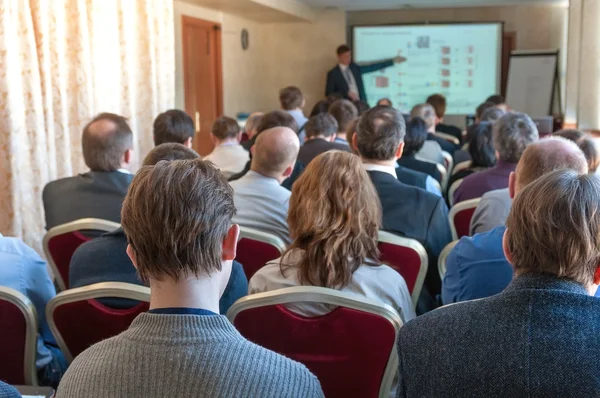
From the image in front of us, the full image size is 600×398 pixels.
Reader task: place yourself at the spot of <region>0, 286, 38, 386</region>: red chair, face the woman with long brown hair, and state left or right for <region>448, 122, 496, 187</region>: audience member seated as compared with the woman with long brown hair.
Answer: left

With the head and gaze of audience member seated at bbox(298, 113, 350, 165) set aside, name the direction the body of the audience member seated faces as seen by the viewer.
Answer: away from the camera

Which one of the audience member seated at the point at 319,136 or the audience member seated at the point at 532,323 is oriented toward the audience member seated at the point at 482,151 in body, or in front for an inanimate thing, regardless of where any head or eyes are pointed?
the audience member seated at the point at 532,323

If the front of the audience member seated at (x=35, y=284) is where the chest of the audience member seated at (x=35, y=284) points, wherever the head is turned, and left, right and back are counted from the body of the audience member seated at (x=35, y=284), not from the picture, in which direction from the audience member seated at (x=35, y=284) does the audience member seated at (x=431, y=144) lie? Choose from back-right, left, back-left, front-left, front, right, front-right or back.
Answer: front-right

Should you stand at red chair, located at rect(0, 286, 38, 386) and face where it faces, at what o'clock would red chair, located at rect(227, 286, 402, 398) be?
red chair, located at rect(227, 286, 402, 398) is roughly at 4 o'clock from red chair, located at rect(0, 286, 38, 386).

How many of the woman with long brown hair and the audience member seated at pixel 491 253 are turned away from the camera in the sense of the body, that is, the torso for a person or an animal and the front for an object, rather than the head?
2

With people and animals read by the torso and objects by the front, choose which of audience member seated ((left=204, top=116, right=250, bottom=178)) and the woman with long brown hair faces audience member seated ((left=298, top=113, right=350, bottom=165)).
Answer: the woman with long brown hair

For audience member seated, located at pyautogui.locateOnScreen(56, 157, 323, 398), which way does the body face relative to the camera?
away from the camera

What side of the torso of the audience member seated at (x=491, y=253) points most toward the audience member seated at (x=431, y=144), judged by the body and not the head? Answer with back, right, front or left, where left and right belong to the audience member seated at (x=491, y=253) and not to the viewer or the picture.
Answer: front

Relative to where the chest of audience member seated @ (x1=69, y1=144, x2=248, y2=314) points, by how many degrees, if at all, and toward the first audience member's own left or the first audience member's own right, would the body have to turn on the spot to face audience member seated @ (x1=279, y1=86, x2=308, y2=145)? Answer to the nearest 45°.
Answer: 0° — they already face them

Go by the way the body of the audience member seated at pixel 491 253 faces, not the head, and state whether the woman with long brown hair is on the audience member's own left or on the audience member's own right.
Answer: on the audience member's own left

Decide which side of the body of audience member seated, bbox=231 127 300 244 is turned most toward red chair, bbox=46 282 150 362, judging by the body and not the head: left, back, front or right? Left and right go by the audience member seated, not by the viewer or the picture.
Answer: back

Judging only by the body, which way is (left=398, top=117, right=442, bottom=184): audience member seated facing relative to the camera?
away from the camera

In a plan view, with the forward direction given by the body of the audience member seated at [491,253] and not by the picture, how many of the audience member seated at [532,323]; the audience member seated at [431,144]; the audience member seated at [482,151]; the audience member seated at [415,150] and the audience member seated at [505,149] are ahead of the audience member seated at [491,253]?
4

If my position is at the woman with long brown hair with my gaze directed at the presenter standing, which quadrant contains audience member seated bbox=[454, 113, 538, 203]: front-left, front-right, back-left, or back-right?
front-right

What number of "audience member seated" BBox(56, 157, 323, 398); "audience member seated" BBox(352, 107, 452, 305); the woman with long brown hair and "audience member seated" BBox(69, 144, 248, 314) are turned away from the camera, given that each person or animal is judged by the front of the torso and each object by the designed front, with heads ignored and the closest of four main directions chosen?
4

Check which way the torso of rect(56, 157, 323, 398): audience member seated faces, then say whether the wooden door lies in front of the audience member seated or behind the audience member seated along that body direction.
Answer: in front

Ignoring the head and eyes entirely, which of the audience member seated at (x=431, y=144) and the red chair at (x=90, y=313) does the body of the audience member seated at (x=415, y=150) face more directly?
the audience member seated

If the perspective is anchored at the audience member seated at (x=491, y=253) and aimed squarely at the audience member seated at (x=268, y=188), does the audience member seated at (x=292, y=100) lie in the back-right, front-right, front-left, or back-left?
front-right
